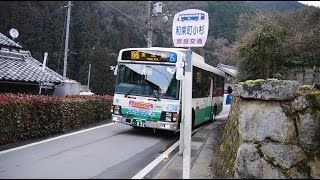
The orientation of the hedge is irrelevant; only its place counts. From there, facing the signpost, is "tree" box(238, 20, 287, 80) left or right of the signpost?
left

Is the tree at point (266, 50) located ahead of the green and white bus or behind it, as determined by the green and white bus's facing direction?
behind

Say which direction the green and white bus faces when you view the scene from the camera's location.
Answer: facing the viewer and to the left of the viewer

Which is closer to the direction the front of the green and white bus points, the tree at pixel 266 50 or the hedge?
the hedge

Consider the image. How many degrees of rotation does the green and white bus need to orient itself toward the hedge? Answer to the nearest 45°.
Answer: approximately 45° to its right

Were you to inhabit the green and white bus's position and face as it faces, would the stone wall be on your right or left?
on your left

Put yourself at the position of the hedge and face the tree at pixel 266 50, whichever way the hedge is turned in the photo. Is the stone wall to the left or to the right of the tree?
right
